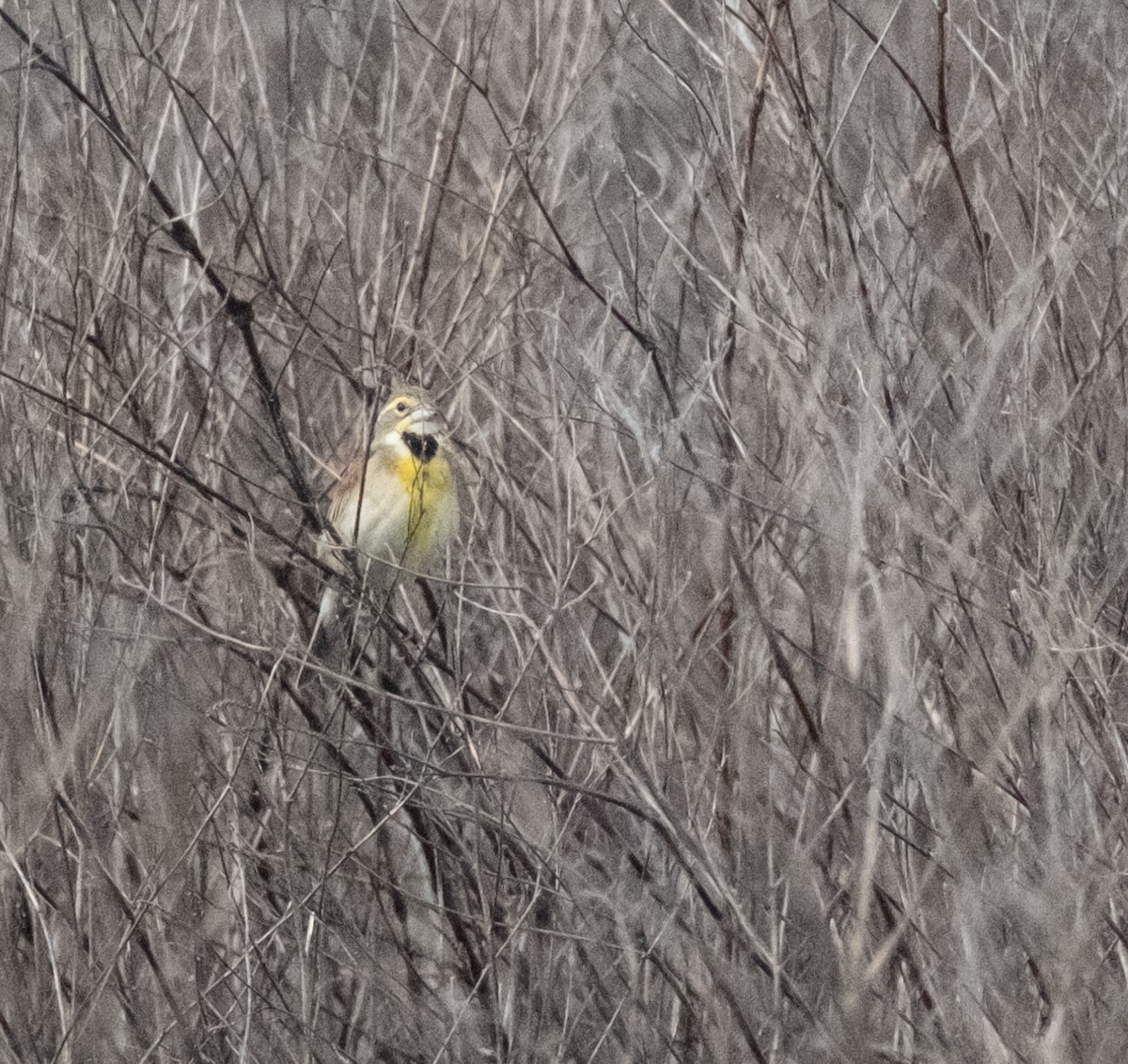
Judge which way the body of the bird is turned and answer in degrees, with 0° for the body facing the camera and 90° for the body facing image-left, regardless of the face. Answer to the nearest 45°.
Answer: approximately 315°
